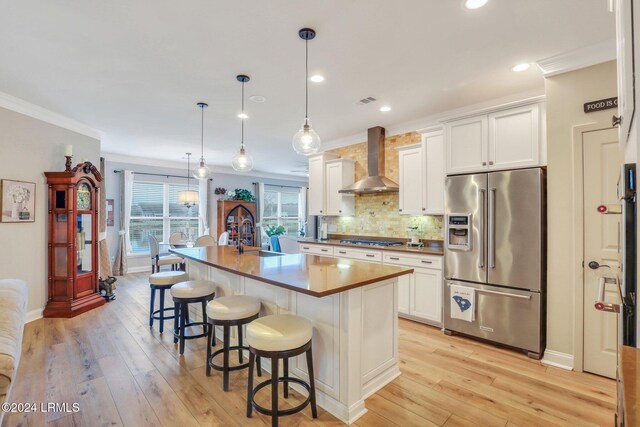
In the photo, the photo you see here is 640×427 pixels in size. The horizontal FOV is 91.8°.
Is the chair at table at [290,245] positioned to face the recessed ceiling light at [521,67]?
no

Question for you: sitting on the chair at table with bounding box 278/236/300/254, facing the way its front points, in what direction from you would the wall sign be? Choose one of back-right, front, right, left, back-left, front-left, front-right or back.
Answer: back

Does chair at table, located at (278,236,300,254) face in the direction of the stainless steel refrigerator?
no

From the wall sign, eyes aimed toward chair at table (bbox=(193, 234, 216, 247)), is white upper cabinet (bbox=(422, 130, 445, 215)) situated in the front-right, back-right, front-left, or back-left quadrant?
front-right

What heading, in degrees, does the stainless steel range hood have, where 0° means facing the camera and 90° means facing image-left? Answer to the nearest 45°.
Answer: approximately 45°

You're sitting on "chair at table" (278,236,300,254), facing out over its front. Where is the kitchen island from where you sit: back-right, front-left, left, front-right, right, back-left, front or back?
back-left

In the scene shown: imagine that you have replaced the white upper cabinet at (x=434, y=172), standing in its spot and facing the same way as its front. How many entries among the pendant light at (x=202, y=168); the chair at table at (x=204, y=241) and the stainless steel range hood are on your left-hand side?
0

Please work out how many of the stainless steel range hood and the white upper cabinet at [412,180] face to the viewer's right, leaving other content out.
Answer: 0

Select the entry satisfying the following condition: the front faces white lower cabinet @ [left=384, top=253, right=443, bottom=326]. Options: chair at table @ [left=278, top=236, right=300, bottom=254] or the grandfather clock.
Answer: the grandfather clock

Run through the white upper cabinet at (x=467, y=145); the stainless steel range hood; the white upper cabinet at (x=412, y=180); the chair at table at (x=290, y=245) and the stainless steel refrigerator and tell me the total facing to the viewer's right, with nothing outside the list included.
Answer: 0

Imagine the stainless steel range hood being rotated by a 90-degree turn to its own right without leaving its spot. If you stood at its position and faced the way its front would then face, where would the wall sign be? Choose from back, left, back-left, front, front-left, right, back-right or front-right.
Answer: back

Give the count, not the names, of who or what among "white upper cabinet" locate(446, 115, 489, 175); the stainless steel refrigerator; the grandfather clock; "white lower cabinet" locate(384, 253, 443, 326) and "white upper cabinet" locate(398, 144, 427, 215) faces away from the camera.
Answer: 0

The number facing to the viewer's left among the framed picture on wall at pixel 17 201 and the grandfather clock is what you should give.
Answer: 0

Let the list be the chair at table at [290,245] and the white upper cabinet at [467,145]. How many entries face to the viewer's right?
0

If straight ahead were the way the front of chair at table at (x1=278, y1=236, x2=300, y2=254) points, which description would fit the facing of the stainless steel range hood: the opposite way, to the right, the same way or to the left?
to the left

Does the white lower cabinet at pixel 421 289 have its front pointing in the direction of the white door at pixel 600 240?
no

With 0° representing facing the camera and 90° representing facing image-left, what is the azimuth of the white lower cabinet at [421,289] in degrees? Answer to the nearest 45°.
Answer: approximately 45°

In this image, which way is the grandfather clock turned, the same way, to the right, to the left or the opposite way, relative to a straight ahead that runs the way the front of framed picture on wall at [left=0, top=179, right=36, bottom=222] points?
the same way

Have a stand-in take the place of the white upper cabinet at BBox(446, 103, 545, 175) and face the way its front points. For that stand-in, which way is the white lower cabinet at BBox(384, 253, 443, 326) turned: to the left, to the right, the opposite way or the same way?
the same way

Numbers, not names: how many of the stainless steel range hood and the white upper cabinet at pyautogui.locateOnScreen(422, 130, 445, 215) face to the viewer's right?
0
